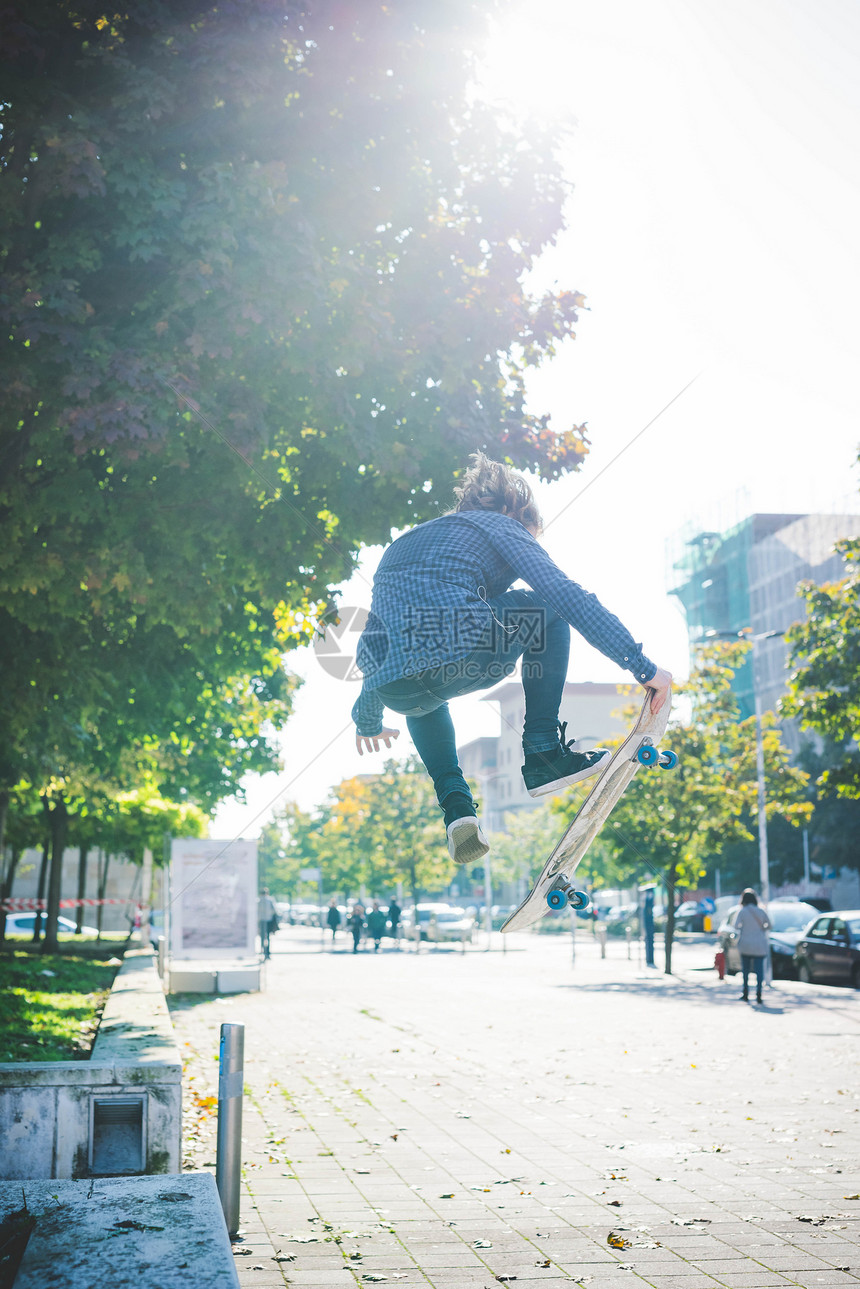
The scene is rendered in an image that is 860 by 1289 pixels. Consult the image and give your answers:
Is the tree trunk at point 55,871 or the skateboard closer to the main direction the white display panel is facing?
the skateboard

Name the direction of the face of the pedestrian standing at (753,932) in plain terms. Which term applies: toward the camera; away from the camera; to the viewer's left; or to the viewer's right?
away from the camera

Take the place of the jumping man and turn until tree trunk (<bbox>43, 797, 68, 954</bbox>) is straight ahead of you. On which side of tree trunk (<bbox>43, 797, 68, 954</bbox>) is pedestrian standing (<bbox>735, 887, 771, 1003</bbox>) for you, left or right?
right

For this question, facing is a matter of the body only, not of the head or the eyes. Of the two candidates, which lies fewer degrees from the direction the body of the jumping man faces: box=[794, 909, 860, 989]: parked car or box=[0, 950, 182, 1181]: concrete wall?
the parked car

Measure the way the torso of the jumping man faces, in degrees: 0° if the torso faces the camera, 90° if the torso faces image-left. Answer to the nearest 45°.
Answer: approximately 225°

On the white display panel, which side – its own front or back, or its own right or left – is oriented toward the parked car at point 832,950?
left

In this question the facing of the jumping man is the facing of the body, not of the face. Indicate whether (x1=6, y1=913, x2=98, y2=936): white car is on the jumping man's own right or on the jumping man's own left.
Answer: on the jumping man's own left

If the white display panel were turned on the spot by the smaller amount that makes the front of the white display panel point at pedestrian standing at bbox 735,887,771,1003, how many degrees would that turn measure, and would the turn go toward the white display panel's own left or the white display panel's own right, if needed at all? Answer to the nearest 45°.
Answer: approximately 90° to the white display panel's own left

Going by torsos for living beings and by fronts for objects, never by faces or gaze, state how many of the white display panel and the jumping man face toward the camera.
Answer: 1

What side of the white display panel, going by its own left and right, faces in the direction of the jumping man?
front
